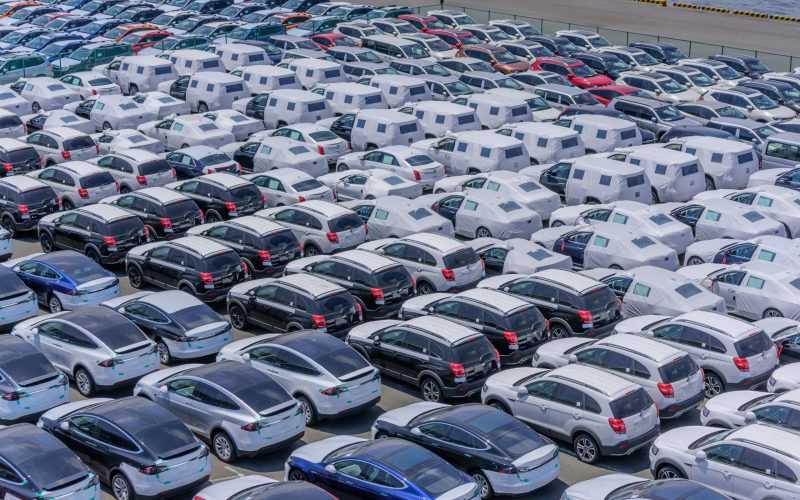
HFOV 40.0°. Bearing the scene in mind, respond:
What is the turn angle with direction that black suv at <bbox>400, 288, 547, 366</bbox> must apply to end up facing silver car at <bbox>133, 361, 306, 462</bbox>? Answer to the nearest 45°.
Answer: approximately 90° to its left

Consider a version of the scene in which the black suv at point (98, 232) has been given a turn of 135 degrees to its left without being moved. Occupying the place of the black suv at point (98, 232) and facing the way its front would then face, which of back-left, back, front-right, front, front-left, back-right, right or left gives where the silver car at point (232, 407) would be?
front

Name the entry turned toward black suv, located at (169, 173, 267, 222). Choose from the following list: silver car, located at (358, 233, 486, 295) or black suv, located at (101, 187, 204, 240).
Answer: the silver car

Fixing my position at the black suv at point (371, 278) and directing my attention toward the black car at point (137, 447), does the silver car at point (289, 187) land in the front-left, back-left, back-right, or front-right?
back-right

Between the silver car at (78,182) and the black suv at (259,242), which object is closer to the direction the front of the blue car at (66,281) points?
the silver car

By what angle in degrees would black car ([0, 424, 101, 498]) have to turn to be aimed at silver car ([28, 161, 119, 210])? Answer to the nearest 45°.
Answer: approximately 45° to its right

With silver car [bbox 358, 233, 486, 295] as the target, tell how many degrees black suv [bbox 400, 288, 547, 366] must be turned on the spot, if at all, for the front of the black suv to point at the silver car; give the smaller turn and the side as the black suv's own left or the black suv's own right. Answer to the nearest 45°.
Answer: approximately 45° to the black suv's own right

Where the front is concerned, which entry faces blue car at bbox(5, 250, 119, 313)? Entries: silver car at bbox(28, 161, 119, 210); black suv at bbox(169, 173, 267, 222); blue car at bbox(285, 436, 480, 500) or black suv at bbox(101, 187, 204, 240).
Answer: blue car at bbox(285, 436, 480, 500)

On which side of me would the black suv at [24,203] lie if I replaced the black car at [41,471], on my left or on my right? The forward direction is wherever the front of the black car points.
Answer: on my right

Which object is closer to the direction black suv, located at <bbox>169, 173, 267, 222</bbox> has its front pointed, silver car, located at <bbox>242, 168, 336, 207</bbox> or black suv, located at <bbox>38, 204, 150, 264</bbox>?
the black suv

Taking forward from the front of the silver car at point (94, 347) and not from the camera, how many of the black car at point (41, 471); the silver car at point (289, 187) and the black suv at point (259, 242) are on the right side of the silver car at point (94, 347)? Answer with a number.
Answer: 2

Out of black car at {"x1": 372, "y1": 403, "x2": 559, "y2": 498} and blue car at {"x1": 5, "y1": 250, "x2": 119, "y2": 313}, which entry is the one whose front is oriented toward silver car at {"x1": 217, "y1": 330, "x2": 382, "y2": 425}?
the black car

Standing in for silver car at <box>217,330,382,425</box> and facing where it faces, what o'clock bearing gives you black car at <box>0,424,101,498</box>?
The black car is roughly at 9 o'clock from the silver car.

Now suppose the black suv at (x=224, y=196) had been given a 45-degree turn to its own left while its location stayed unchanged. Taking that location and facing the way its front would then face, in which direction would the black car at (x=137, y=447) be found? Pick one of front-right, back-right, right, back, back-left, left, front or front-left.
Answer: left

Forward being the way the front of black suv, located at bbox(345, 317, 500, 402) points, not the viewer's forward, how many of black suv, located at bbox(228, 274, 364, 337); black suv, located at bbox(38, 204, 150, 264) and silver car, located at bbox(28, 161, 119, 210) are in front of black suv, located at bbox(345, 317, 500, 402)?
3

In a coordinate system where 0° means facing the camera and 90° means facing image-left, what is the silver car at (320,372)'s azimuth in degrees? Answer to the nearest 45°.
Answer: approximately 135°

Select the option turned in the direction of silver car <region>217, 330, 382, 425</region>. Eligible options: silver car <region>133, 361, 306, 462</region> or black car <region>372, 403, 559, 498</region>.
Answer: the black car
